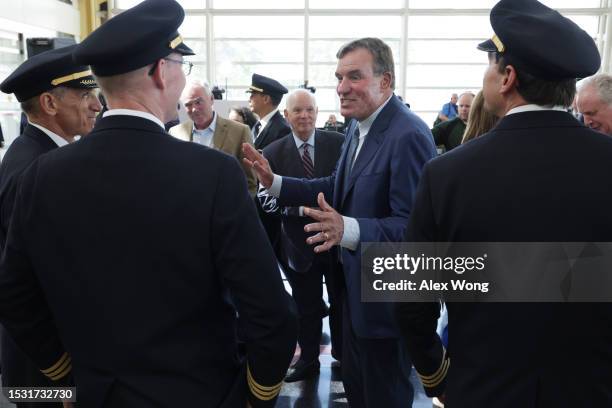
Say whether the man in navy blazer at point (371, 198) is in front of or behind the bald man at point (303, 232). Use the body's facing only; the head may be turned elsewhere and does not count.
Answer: in front

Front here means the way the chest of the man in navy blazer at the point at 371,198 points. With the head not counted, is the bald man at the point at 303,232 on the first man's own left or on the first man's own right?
on the first man's own right

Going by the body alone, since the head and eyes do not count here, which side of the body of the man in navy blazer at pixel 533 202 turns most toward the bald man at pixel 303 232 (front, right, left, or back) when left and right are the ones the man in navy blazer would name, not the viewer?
front

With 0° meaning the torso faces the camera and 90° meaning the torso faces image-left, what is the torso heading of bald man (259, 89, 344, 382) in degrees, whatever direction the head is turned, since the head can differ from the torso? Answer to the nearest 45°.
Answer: approximately 0°

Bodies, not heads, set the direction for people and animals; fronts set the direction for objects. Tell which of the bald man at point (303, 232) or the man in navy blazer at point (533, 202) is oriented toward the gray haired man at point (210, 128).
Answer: the man in navy blazer

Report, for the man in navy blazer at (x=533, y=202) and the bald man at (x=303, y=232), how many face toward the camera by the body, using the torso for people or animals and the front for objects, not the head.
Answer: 1

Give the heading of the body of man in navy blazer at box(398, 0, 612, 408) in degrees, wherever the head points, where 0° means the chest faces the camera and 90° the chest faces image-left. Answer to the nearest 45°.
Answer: approximately 135°

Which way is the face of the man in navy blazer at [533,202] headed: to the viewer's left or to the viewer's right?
to the viewer's left

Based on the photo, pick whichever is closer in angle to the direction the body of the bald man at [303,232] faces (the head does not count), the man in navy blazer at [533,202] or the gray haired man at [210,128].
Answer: the man in navy blazer

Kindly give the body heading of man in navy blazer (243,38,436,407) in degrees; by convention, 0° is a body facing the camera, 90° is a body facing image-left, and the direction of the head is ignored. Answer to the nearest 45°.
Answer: approximately 45°

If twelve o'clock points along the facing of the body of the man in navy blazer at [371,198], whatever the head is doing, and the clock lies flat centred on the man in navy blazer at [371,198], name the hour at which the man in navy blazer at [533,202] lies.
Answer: the man in navy blazer at [533,202] is roughly at 10 o'clock from the man in navy blazer at [371,198].

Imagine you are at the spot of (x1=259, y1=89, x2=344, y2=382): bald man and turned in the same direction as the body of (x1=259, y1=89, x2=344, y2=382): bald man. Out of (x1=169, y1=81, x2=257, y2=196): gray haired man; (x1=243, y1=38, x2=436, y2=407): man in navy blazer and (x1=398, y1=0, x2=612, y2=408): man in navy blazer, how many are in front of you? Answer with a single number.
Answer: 2

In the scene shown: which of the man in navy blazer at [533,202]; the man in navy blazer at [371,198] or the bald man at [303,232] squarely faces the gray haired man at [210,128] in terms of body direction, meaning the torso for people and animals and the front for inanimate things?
the man in navy blazer at [533,202]
